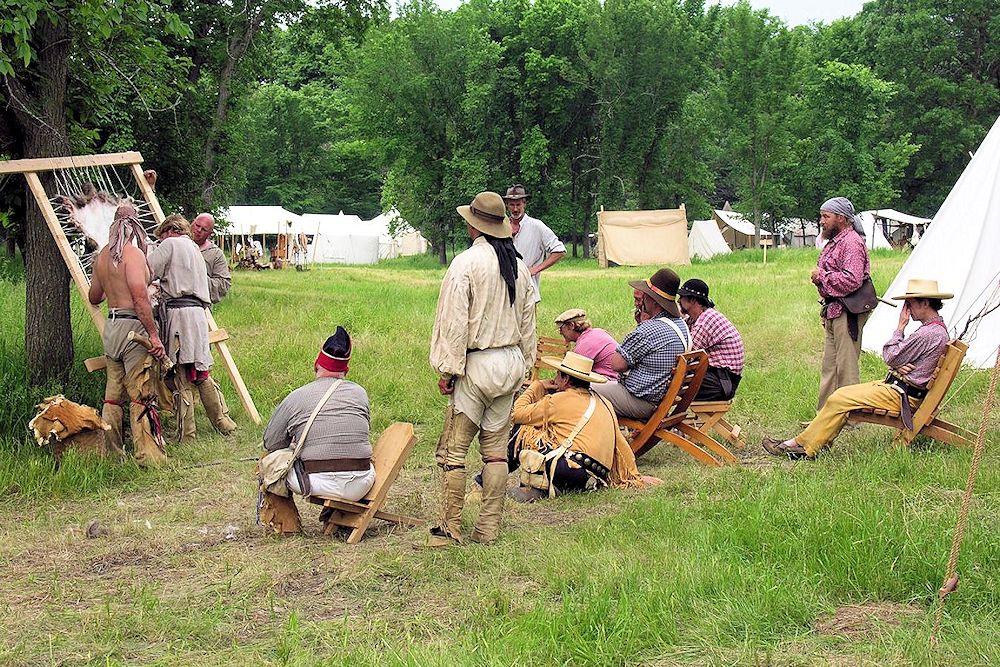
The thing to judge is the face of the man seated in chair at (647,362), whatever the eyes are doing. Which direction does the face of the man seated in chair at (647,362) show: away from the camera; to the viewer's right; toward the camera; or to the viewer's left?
to the viewer's left

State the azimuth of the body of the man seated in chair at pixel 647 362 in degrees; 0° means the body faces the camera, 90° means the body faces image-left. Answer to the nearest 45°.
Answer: approximately 135°

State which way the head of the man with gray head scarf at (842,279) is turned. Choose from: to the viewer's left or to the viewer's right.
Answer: to the viewer's left

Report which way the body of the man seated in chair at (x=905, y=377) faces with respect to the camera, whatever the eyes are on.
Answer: to the viewer's left

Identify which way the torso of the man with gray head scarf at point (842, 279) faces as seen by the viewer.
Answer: to the viewer's left

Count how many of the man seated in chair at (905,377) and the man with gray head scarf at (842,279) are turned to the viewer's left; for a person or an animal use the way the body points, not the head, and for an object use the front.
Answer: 2

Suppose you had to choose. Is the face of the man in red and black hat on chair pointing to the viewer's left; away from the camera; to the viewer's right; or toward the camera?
away from the camera

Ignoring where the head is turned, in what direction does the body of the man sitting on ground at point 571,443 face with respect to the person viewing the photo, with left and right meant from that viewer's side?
facing away from the viewer and to the left of the viewer

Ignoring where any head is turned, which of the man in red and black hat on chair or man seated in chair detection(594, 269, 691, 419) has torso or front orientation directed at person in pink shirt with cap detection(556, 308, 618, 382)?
the man seated in chair
